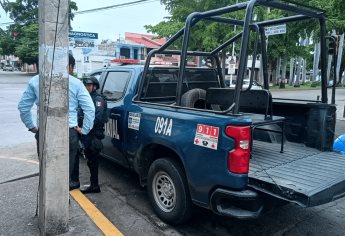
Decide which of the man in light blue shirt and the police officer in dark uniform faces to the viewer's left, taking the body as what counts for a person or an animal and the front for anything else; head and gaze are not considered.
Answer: the police officer in dark uniform

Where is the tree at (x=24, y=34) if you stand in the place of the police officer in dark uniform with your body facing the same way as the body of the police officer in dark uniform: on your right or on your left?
on your right

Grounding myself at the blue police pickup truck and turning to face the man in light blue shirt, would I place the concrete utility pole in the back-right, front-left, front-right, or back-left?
front-left

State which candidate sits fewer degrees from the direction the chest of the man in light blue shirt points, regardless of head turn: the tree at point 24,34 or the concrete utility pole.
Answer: the tree

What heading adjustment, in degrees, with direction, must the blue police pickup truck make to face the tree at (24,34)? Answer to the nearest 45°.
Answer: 0° — it already faces it

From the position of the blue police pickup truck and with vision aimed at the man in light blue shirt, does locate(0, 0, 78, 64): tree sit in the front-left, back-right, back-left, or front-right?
front-right

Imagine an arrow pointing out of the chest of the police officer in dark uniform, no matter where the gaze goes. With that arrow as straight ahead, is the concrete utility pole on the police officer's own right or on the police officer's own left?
on the police officer's own left

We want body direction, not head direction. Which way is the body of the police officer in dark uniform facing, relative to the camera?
to the viewer's left

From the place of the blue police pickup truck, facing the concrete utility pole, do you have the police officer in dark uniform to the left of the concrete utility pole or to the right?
right

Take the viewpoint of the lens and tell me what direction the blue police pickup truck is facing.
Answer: facing away from the viewer and to the left of the viewer
